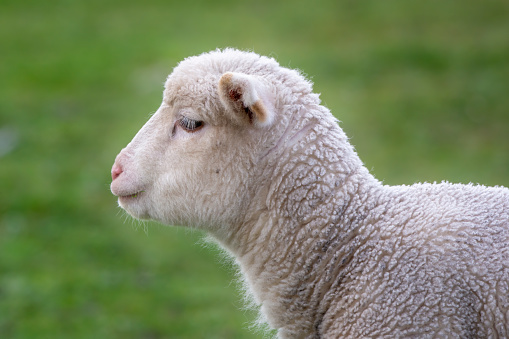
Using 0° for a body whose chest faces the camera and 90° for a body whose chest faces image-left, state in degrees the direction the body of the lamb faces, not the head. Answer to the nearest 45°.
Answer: approximately 90°
